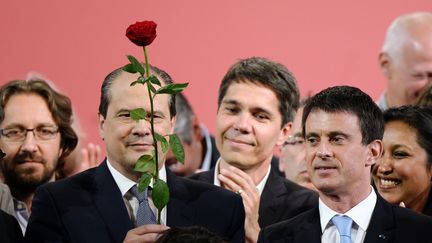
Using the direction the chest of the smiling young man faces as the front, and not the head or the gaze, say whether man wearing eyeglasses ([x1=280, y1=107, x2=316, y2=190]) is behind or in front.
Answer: behind

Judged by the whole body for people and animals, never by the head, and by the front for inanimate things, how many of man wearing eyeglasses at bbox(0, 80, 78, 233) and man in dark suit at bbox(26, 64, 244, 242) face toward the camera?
2

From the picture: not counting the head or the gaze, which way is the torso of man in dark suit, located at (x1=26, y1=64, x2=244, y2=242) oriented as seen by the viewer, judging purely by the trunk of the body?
toward the camera

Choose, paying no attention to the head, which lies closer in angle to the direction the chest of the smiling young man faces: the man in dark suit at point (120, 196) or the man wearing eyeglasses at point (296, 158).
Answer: the man in dark suit

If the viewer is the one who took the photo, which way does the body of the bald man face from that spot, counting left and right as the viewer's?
facing the viewer and to the right of the viewer

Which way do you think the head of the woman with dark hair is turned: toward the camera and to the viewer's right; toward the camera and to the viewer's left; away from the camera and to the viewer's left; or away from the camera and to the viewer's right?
toward the camera and to the viewer's left

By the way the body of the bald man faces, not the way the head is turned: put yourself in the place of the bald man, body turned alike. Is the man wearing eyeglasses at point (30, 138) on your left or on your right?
on your right

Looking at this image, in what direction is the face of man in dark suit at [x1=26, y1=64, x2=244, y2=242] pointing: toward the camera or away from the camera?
toward the camera

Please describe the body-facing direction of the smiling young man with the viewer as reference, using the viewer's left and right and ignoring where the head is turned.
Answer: facing the viewer and to the left of the viewer

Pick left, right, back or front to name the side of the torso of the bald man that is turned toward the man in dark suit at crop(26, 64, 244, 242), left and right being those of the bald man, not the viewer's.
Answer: right
